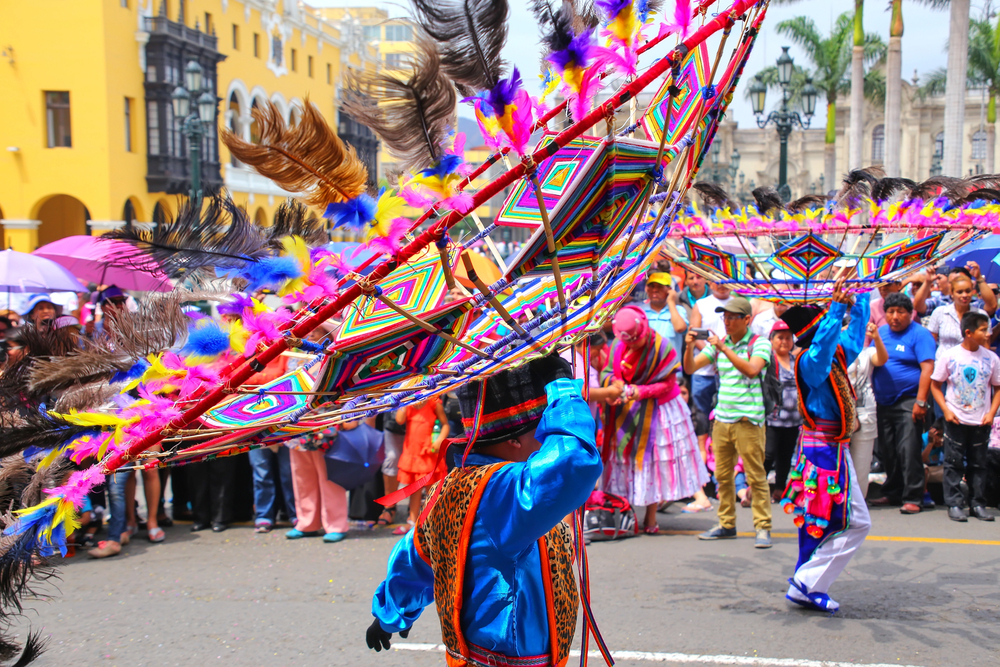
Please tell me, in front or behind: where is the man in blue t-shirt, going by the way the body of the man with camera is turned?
behind

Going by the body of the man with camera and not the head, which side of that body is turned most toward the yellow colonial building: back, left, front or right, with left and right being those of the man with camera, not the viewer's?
right

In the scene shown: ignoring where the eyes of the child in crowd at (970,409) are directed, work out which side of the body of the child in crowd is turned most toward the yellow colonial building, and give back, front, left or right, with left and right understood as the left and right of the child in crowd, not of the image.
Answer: right

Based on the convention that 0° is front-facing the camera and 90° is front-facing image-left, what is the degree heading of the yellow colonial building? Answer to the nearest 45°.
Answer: approximately 315°

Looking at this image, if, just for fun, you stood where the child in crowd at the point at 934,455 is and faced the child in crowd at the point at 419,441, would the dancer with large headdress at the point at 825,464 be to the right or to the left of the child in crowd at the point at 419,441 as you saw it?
left

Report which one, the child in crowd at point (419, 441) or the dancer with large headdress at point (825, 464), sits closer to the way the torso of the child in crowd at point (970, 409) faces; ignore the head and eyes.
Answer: the dancer with large headdress

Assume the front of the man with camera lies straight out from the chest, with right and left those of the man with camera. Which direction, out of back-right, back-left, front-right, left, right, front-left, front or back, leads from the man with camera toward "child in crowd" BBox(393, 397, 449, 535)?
front-right

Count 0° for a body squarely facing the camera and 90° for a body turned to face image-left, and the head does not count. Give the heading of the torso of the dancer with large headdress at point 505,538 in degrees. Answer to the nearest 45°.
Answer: approximately 225°

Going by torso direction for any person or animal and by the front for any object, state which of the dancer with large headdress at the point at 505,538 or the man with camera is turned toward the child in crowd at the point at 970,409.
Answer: the dancer with large headdress

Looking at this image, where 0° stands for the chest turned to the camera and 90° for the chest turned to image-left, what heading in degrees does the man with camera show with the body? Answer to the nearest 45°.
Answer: approximately 45°

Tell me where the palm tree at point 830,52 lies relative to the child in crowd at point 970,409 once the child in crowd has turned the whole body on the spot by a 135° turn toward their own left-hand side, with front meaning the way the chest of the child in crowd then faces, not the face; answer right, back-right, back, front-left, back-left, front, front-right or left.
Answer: front-left

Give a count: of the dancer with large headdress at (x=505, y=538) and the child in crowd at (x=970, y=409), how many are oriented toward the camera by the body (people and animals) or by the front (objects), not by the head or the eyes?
1
